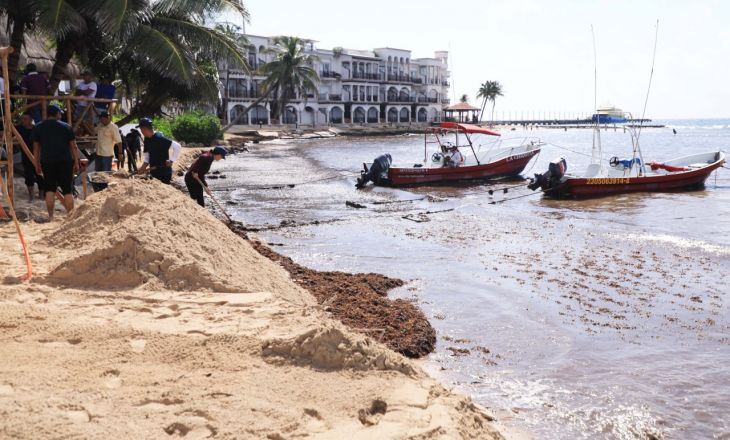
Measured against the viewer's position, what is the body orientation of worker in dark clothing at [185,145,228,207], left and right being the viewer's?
facing to the right of the viewer

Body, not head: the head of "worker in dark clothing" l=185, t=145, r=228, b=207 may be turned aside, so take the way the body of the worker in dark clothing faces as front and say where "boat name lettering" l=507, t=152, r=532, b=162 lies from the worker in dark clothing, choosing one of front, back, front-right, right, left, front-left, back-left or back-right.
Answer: front-left

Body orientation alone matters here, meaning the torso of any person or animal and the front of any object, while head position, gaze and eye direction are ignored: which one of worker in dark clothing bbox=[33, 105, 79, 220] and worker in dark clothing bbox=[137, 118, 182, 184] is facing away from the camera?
worker in dark clothing bbox=[33, 105, 79, 220]

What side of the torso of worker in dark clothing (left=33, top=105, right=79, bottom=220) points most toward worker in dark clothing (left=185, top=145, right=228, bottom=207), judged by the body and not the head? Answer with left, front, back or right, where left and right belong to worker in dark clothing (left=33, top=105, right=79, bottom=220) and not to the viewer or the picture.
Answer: right

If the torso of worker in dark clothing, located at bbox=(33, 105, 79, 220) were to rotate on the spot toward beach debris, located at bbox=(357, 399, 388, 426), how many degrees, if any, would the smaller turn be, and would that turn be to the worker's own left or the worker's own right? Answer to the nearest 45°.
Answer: approximately 180°

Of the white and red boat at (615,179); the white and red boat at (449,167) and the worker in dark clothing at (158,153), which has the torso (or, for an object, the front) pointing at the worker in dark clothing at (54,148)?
the worker in dark clothing at (158,153)

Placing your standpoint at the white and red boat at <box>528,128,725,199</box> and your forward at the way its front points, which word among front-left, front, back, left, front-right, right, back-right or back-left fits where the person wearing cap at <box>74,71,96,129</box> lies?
back-right

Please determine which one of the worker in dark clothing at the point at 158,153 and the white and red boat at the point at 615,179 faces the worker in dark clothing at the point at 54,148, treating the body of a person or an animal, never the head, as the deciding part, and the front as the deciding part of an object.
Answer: the worker in dark clothing at the point at 158,153

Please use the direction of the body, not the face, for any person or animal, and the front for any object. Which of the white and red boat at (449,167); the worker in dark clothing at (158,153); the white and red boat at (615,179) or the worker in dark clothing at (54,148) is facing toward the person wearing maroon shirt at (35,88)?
the worker in dark clothing at (54,148)

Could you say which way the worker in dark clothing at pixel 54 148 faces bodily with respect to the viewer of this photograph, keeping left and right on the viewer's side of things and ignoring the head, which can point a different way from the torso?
facing away from the viewer

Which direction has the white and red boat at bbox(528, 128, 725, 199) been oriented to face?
to the viewer's right
